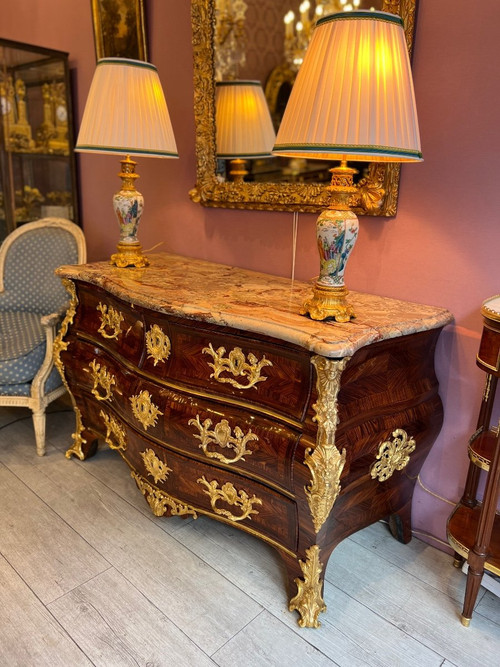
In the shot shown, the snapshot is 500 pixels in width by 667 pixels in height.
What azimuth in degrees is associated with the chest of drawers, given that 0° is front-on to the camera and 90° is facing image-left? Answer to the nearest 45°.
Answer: approximately 45°

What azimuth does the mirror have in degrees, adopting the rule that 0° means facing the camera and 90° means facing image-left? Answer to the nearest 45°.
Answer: approximately 45°
